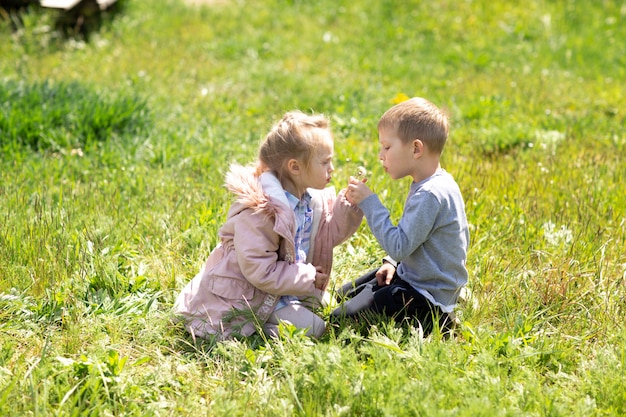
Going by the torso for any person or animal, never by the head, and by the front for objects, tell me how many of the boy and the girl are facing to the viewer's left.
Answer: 1

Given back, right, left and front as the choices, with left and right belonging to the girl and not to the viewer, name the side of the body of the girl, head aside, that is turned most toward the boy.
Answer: front

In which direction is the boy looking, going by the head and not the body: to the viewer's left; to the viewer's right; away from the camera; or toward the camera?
to the viewer's left

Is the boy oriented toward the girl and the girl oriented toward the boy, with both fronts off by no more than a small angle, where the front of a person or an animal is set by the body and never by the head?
yes

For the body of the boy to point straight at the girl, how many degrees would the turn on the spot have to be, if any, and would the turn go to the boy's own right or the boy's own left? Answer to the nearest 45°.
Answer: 0° — they already face them

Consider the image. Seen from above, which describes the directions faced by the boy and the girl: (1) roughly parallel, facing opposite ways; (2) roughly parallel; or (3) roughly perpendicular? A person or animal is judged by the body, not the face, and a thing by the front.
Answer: roughly parallel, facing opposite ways

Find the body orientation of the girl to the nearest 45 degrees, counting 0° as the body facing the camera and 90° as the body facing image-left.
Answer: approximately 270°

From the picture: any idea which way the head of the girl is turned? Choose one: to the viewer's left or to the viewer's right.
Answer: to the viewer's right

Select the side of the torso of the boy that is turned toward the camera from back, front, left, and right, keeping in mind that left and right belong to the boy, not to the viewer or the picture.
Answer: left
